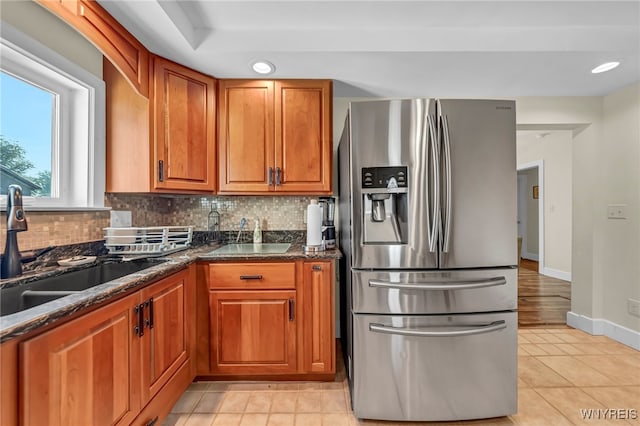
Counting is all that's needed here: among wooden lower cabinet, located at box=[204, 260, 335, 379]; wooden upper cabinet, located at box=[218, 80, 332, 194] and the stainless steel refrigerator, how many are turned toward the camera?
3

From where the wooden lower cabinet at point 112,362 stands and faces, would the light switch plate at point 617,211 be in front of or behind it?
in front

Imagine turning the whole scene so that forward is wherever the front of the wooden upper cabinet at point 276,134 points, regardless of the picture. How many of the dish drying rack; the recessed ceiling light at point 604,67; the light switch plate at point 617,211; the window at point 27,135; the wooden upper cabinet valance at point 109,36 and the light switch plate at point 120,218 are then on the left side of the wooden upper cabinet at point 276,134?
2

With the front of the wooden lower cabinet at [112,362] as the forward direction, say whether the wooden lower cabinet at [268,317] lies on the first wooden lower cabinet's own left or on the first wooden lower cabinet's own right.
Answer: on the first wooden lower cabinet's own left

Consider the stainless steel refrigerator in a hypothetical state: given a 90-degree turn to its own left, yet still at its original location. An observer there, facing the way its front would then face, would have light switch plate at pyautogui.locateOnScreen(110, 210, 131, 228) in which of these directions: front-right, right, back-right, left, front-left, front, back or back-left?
back

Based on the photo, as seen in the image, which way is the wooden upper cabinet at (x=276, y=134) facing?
toward the camera

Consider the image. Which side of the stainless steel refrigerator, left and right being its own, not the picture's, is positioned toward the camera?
front

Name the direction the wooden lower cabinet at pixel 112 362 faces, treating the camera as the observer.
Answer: facing the viewer and to the right of the viewer

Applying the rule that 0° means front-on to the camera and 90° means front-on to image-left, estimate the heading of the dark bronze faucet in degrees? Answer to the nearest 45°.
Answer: approximately 315°

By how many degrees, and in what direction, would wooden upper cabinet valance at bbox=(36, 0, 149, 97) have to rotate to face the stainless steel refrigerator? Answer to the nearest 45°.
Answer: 0° — it already faces it
